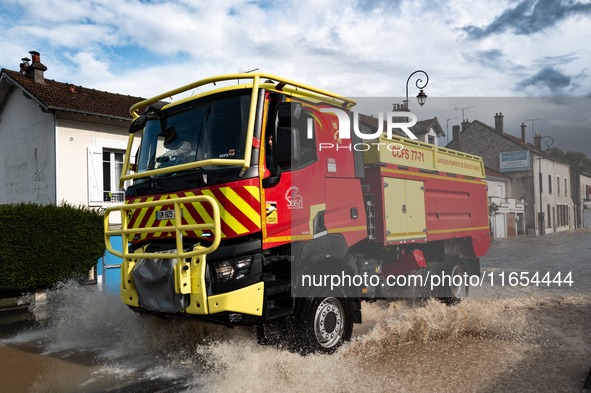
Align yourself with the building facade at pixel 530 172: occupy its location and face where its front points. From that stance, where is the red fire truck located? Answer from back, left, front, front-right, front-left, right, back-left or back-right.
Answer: front-right

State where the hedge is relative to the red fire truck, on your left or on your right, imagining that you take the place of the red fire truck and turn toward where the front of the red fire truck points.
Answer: on your right

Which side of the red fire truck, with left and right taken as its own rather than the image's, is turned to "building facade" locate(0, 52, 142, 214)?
right

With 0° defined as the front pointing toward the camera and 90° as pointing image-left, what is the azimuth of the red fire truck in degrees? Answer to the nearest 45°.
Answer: approximately 45°

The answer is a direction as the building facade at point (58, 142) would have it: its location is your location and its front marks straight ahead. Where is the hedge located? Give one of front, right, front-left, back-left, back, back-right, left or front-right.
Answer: front-right

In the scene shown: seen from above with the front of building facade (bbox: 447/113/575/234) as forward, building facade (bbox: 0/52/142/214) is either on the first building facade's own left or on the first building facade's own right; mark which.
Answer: on the first building facade's own right
